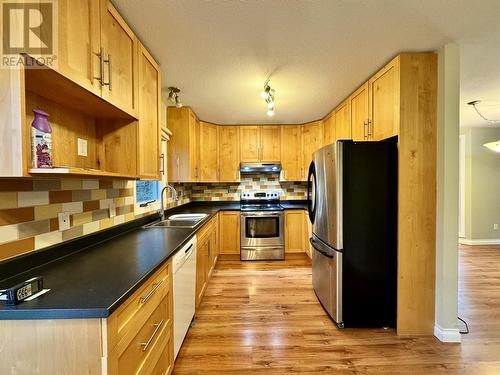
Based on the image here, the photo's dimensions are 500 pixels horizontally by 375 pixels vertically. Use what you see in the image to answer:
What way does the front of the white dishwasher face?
to the viewer's right

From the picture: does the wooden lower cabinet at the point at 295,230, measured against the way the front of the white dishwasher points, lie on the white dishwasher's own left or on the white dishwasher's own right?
on the white dishwasher's own left

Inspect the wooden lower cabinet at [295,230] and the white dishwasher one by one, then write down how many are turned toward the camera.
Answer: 1

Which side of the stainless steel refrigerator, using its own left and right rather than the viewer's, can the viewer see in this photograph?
left

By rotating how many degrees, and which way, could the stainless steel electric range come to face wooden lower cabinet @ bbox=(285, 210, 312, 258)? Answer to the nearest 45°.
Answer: approximately 90° to its left

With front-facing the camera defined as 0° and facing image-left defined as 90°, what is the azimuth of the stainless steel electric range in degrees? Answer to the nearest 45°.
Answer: approximately 0°

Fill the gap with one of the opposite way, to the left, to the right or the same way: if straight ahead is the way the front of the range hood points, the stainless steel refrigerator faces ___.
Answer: to the right

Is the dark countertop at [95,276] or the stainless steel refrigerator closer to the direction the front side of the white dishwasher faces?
the stainless steel refrigerator

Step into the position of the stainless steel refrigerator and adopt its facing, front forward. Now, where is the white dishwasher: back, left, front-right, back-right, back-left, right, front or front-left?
front-left
